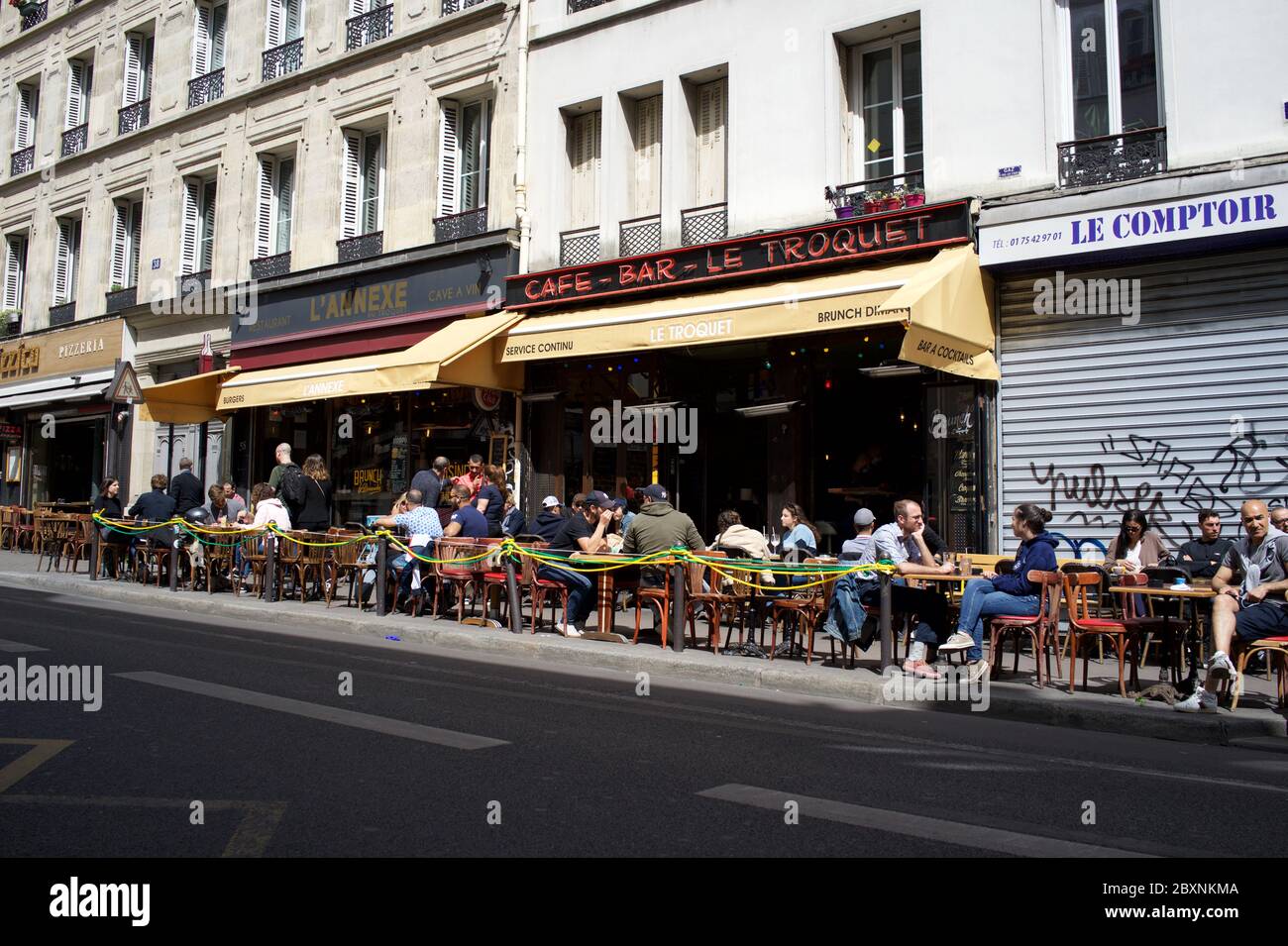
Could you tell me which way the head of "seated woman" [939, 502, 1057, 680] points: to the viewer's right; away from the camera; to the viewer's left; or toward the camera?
to the viewer's left

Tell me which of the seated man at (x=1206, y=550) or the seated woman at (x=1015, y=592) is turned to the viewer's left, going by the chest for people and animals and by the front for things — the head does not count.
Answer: the seated woman

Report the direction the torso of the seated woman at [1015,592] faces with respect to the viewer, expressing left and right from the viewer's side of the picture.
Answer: facing to the left of the viewer

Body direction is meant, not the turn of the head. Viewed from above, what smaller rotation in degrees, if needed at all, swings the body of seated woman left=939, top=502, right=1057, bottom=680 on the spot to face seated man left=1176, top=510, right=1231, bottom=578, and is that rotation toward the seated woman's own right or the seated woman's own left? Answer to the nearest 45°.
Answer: approximately 135° to the seated woman's own right

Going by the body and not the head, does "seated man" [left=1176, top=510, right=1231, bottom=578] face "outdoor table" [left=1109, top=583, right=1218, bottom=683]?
yes

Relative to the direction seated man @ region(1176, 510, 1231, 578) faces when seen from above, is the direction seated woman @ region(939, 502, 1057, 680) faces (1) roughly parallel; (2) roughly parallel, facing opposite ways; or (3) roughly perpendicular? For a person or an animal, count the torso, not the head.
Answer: roughly perpendicular

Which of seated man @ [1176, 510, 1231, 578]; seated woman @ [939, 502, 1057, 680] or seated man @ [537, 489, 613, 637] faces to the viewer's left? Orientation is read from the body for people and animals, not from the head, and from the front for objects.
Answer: the seated woman

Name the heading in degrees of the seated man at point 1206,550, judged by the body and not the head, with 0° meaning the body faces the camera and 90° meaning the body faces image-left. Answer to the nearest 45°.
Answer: approximately 0°

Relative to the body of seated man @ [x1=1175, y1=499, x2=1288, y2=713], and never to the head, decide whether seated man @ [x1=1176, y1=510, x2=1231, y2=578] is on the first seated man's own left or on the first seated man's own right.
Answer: on the first seated man's own right

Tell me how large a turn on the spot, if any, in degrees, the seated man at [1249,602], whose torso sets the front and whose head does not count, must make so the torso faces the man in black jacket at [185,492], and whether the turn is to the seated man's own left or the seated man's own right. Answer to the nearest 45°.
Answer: approximately 45° to the seated man's own right

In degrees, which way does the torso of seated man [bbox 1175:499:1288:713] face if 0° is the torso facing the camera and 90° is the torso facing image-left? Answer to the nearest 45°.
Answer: approximately 45°

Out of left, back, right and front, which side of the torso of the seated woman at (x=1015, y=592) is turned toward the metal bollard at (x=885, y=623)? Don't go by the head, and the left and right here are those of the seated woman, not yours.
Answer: front
